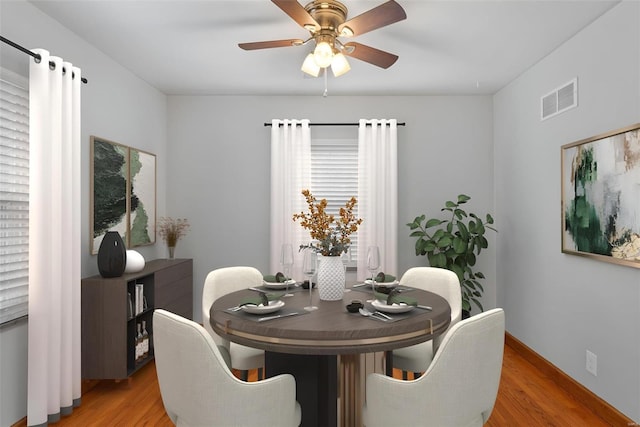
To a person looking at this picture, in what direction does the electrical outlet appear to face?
facing the viewer and to the left of the viewer

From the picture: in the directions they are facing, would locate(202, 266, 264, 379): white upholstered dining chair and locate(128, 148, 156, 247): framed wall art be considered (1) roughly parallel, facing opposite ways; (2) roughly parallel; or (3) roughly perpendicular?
roughly parallel

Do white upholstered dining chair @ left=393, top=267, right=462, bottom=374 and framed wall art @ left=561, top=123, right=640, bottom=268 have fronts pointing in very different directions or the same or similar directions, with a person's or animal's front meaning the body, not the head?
same or similar directions

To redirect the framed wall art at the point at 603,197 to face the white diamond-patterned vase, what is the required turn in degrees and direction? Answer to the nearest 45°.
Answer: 0° — it already faces it

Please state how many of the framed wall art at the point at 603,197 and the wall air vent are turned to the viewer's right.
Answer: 0

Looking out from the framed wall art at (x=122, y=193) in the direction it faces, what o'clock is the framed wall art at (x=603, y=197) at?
the framed wall art at (x=603, y=197) is roughly at 12 o'clock from the framed wall art at (x=122, y=193).

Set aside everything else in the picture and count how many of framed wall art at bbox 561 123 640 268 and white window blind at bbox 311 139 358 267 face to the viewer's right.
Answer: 0

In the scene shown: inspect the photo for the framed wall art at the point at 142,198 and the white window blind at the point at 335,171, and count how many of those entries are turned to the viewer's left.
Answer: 0

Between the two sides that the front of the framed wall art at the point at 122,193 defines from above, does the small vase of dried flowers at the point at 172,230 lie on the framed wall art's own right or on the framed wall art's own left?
on the framed wall art's own left

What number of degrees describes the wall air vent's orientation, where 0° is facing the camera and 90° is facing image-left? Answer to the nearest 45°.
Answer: approximately 45°

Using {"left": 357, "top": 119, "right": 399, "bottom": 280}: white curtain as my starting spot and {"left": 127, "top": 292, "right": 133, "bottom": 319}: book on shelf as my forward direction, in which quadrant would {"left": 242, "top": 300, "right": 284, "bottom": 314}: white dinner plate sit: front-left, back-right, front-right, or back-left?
front-left

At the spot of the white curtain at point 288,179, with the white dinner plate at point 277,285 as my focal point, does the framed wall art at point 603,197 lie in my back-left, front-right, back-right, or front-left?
front-left

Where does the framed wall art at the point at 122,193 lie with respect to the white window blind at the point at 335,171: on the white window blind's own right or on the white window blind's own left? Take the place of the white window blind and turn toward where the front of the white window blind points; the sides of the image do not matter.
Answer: on the white window blind's own right

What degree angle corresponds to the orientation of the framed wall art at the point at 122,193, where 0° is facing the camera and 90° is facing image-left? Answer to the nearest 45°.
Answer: approximately 315°

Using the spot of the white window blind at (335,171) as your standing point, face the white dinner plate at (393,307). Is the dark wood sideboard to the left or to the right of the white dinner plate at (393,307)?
right

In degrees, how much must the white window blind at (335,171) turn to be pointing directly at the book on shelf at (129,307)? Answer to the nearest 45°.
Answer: approximately 45° to its right

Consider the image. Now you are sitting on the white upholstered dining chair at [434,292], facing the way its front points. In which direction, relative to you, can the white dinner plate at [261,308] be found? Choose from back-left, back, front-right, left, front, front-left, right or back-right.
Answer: front

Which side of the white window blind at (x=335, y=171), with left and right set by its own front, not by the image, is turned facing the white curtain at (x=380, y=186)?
left

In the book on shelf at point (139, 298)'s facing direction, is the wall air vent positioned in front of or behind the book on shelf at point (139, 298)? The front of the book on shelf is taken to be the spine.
in front

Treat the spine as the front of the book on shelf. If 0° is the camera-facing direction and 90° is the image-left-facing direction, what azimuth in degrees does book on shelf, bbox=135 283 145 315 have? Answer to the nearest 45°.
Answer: approximately 315°
